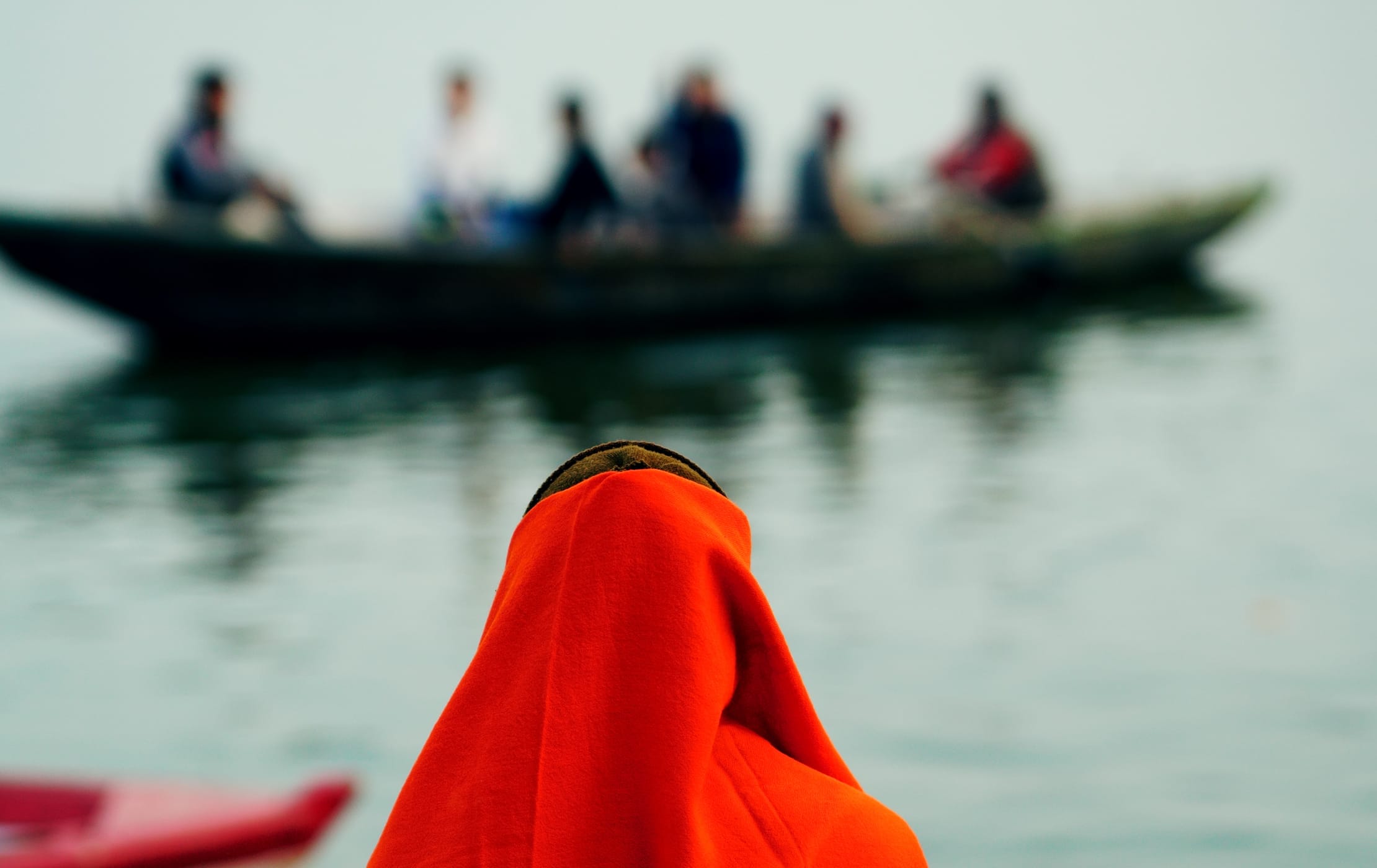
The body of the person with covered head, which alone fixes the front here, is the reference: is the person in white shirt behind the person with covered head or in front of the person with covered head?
in front

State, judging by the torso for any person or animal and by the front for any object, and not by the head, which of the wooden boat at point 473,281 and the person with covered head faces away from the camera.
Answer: the person with covered head

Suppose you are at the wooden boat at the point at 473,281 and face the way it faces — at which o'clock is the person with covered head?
The person with covered head is roughly at 3 o'clock from the wooden boat.

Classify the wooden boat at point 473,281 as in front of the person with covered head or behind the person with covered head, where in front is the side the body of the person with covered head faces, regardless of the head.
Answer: in front

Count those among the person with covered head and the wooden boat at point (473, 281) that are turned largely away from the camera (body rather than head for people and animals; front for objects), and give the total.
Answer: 1

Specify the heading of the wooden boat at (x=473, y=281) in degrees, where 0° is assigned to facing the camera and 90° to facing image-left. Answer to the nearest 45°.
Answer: approximately 270°

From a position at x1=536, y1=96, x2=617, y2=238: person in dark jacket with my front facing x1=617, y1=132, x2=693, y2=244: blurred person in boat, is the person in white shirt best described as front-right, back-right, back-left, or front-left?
back-left

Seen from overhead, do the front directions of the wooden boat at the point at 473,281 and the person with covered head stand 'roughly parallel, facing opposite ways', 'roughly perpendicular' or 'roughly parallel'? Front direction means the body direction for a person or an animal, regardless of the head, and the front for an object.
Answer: roughly perpendicular

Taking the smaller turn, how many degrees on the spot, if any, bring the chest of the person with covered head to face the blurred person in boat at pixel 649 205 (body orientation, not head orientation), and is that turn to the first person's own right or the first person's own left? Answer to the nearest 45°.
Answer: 0° — they already face them

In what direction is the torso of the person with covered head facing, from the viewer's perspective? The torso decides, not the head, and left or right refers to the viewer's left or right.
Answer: facing away from the viewer
